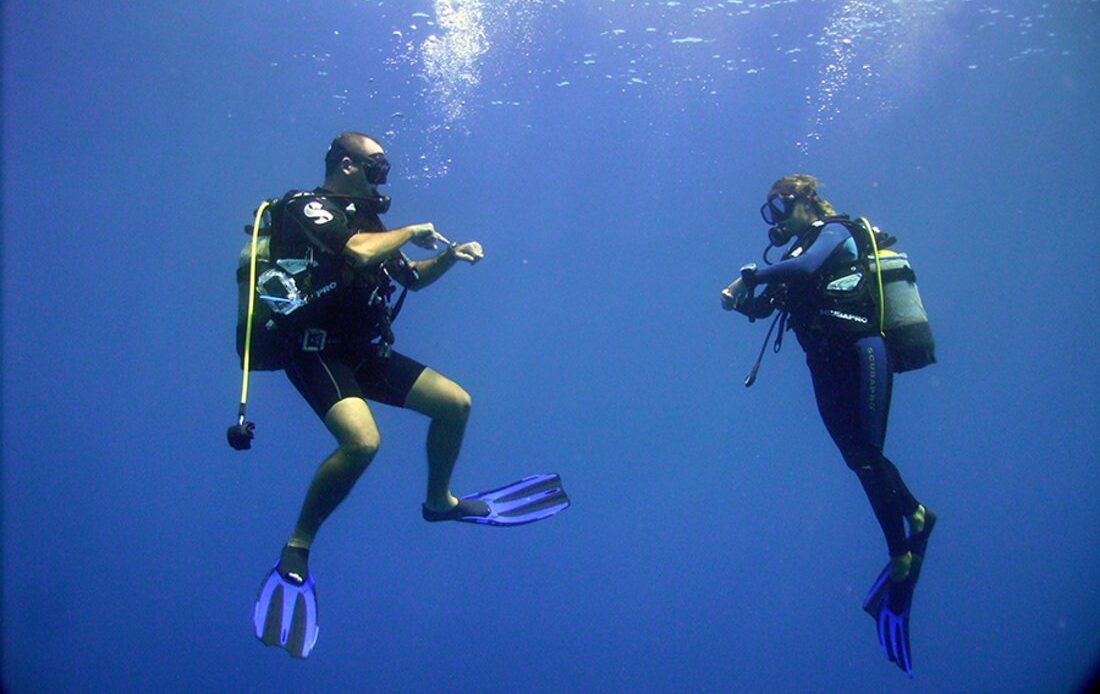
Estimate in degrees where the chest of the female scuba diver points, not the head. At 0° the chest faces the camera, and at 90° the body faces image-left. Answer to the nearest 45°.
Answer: approximately 90°
